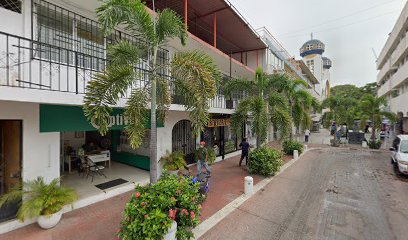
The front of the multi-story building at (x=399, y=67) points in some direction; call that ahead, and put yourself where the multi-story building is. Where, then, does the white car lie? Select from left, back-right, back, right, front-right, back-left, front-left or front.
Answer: front-left

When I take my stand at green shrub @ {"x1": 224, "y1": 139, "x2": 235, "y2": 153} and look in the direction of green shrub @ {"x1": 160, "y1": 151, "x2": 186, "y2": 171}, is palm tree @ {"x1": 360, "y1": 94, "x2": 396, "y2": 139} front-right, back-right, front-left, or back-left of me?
back-left

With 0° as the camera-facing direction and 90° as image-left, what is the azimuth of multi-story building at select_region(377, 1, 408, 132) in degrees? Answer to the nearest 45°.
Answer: approximately 45°

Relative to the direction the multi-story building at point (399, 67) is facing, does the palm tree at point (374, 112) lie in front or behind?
in front

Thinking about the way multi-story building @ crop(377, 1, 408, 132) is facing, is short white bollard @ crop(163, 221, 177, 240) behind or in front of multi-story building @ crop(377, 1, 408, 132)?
in front

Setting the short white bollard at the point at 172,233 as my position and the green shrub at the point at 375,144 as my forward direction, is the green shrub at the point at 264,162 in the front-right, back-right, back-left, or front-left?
front-left

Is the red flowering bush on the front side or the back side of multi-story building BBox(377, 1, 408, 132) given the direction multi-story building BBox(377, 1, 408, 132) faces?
on the front side

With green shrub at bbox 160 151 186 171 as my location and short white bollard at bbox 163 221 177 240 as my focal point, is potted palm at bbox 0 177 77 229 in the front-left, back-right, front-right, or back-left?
front-right

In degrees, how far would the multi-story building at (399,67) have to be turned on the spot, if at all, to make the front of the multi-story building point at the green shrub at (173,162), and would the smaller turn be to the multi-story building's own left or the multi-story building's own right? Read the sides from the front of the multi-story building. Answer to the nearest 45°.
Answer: approximately 45° to the multi-story building's own left
